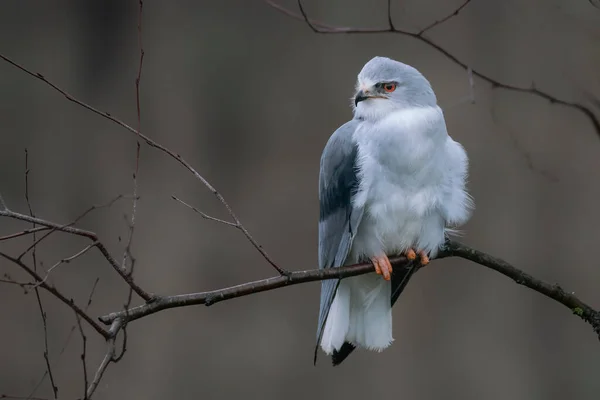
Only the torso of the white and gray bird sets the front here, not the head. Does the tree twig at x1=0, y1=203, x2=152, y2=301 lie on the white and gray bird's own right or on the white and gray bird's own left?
on the white and gray bird's own right

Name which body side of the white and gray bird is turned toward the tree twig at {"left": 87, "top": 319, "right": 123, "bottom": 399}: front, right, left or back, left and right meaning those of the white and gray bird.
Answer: right

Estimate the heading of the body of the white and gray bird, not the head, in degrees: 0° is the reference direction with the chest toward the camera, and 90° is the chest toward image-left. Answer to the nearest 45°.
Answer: approximately 315°
